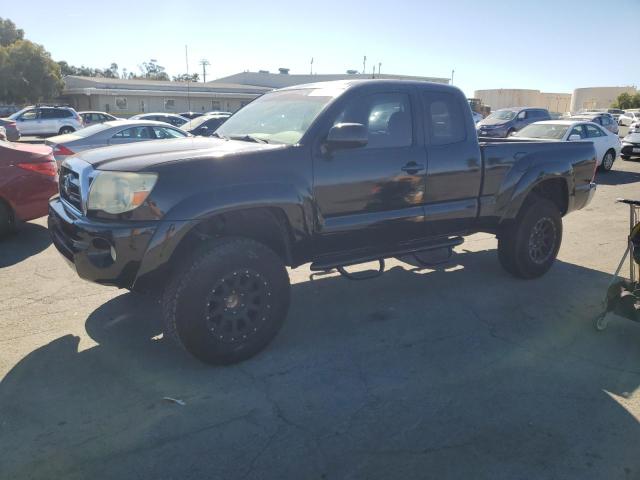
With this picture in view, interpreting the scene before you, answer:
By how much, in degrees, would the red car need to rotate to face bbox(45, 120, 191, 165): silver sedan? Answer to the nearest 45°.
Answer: approximately 90° to its right

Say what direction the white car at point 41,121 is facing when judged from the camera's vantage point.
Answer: facing to the left of the viewer

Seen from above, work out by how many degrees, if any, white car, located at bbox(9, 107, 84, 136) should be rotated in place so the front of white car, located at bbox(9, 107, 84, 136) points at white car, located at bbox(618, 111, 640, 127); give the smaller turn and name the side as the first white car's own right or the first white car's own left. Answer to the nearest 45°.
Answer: approximately 180°

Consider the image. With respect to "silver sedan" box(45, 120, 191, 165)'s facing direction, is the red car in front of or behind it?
behind

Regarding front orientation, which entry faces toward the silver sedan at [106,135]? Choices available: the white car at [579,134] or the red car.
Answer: the white car

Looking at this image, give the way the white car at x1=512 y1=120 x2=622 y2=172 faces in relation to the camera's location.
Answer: facing the viewer and to the left of the viewer

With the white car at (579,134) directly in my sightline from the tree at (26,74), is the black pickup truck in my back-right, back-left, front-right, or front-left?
front-right

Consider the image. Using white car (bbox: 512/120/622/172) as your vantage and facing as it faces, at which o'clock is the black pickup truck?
The black pickup truck is roughly at 11 o'clock from the white car.

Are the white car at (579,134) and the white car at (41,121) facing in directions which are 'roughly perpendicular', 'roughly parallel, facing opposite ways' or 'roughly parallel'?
roughly parallel

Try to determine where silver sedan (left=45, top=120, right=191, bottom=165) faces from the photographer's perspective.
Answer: facing away from the viewer and to the right of the viewer

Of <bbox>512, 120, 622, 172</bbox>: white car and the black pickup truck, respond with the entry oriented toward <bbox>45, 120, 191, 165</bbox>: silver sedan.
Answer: the white car

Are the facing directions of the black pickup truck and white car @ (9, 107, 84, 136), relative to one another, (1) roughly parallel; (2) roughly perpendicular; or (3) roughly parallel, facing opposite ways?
roughly parallel
